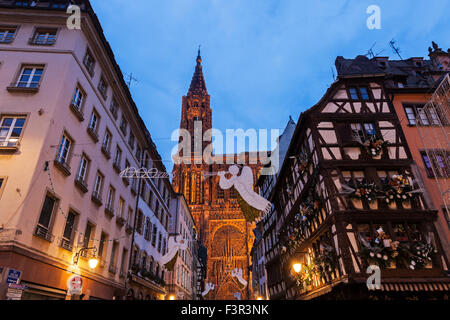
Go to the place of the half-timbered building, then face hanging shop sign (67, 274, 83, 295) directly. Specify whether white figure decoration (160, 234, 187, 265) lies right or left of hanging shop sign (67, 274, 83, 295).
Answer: right

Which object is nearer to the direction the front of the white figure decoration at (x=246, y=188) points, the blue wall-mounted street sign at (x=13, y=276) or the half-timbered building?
the blue wall-mounted street sign

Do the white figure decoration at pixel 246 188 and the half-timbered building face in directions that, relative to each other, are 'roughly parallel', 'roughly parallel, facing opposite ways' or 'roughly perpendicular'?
roughly perpendicular

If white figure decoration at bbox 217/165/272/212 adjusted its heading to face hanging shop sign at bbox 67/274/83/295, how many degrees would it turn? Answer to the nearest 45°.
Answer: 0° — it already faces it

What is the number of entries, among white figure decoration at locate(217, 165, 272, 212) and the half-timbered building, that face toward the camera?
1

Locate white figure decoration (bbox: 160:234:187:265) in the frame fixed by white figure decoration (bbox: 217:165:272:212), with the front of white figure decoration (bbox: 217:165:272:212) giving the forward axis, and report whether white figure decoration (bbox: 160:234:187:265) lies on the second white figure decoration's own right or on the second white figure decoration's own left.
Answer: on the second white figure decoration's own right

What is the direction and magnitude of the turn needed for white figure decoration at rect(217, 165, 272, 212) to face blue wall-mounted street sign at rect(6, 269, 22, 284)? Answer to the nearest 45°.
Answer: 0° — it already faces it

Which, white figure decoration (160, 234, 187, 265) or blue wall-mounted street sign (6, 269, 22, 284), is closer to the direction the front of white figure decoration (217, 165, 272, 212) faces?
the blue wall-mounted street sign

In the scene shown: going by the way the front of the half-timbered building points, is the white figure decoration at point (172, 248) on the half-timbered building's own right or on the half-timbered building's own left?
on the half-timbered building's own right
